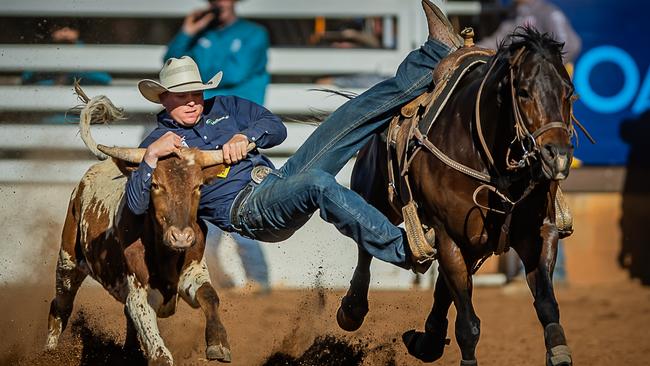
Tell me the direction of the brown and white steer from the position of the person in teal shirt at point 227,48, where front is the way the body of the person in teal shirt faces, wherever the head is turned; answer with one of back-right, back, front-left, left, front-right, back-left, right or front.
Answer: front-left

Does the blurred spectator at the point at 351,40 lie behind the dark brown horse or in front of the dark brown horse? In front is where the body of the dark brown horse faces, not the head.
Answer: behind

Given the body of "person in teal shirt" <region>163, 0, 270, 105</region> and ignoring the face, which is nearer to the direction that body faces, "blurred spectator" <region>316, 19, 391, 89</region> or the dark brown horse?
the dark brown horse

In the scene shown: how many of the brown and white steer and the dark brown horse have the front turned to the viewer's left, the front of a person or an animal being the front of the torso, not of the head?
0

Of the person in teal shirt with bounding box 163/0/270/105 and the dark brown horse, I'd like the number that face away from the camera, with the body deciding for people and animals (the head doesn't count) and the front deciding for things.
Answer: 0

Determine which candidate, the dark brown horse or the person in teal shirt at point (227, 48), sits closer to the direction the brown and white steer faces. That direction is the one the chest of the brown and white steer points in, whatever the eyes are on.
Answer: the dark brown horse

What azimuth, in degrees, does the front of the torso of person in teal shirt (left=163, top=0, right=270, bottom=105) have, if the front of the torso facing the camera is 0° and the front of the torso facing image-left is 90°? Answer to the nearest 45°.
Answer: approximately 45°

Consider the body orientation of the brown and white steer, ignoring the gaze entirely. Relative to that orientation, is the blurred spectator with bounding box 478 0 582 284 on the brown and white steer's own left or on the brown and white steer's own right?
on the brown and white steer's own left

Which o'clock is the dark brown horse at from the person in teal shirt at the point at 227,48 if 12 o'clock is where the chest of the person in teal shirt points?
The dark brown horse is roughly at 10 o'clock from the person in teal shirt.
